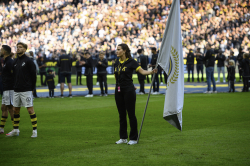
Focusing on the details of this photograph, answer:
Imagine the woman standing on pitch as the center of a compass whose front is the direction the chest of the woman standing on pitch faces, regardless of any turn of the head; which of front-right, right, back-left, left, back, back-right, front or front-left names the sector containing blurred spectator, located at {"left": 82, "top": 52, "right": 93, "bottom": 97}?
back-right

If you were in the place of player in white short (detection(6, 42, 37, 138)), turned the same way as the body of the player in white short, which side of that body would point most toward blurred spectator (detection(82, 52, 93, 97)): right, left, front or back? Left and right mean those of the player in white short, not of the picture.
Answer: back

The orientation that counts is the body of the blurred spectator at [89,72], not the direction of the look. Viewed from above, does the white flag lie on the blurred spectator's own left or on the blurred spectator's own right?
on the blurred spectator's own left

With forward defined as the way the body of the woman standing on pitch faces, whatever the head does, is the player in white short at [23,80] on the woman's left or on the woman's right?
on the woman's right

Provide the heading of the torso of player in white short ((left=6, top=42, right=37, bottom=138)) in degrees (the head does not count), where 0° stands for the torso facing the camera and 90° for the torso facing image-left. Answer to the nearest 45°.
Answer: approximately 45°

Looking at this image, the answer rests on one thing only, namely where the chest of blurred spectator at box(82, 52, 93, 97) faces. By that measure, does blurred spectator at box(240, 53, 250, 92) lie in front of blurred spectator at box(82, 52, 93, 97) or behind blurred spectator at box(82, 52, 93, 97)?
behind

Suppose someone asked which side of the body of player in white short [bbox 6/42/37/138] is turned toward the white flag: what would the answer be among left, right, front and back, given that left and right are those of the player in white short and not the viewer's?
left
